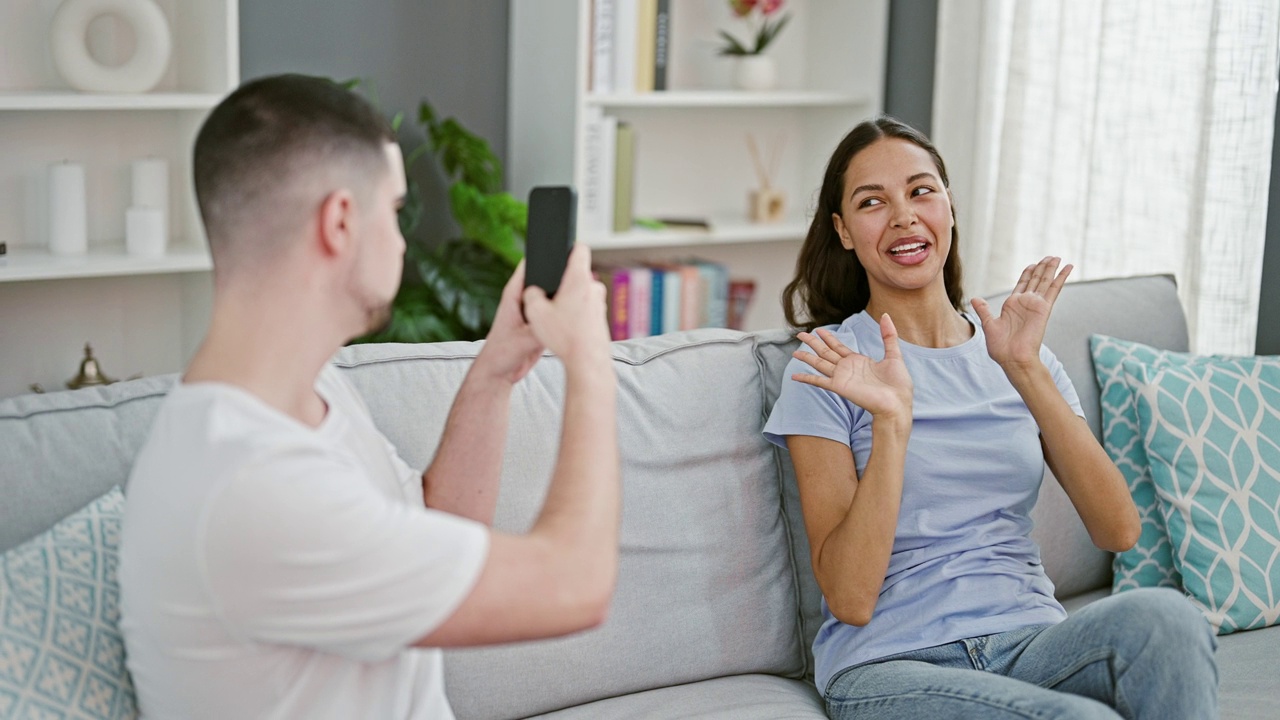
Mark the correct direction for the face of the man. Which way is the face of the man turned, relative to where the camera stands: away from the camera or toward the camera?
away from the camera

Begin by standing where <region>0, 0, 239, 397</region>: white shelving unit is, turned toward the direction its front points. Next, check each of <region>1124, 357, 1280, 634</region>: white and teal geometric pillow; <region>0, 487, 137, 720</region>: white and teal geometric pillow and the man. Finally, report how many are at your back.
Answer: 0

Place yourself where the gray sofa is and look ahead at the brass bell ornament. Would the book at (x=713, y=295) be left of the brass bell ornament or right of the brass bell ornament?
right

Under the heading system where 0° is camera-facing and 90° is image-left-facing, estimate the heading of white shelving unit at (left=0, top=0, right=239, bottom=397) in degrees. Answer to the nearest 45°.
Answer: approximately 0°

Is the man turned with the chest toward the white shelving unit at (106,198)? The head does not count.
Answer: no

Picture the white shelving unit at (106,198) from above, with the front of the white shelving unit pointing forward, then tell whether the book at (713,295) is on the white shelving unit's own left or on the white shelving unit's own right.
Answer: on the white shelving unit's own left

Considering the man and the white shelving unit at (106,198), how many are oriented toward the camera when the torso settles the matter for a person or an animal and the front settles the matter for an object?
1
